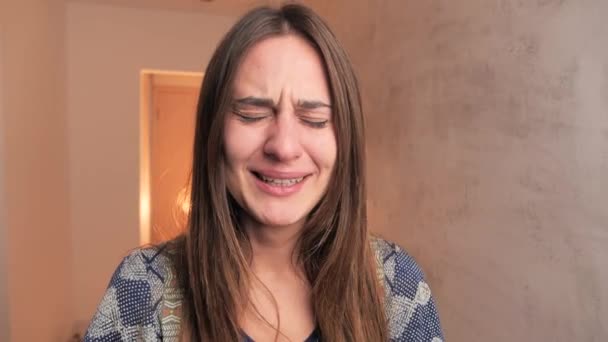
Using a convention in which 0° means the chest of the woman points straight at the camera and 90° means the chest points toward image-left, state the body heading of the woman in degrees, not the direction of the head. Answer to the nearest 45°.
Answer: approximately 0°

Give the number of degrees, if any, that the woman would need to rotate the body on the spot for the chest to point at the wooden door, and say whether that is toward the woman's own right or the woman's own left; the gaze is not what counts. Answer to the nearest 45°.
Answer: approximately 180°
